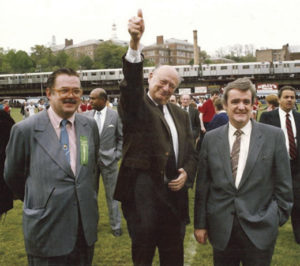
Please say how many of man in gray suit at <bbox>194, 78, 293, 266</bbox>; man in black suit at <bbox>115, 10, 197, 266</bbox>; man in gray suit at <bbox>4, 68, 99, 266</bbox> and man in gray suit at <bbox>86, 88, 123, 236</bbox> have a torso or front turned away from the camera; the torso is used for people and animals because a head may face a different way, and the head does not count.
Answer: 0

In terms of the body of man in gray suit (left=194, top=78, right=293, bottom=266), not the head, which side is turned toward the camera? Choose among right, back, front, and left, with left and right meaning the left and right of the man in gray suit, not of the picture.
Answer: front

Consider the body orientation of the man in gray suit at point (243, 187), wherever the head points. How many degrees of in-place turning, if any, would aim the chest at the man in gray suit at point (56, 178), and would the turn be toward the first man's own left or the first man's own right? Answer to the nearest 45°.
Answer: approximately 90° to the first man's own right

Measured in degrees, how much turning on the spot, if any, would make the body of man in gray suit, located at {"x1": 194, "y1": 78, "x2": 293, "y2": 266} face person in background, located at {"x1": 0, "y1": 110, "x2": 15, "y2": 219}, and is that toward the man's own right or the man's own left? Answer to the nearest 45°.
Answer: approximately 90° to the man's own right

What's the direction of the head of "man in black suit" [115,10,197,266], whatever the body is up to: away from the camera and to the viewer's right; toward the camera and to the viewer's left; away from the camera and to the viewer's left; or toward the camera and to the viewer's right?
toward the camera and to the viewer's right

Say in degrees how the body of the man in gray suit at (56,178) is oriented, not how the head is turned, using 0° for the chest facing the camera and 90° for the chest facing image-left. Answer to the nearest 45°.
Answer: approximately 315°

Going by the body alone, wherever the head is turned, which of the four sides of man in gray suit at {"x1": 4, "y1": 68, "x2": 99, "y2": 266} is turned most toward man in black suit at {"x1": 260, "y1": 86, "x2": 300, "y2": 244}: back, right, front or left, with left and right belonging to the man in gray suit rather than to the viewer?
left

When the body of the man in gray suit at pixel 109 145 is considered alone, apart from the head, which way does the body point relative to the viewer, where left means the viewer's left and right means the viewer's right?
facing the viewer and to the left of the viewer

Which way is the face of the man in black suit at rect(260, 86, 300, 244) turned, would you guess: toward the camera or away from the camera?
toward the camera

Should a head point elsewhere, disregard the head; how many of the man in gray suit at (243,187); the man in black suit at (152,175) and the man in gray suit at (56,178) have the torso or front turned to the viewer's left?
0

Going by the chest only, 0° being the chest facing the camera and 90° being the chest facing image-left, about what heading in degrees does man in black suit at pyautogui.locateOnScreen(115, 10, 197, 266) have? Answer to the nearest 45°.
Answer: approximately 315°

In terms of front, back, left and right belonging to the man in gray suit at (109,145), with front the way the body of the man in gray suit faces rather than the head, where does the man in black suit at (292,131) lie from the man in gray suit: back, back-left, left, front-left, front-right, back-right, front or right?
back-left
